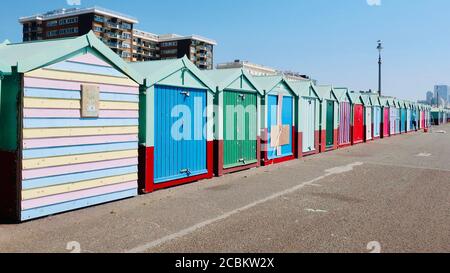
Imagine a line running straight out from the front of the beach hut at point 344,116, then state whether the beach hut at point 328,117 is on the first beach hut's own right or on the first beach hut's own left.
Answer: on the first beach hut's own right

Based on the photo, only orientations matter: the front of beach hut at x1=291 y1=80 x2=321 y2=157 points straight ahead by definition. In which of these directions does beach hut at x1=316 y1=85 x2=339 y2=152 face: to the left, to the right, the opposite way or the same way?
the same way

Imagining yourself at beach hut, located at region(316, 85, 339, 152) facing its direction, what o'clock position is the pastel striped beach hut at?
The pastel striped beach hut is roughly at 2 o'clock from the beach hut.

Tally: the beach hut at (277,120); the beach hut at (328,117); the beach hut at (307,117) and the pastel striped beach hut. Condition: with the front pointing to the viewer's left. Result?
0

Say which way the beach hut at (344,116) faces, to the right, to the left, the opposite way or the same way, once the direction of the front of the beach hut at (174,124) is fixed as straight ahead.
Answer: the same way

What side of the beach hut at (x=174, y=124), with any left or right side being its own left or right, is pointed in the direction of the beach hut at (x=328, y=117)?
left

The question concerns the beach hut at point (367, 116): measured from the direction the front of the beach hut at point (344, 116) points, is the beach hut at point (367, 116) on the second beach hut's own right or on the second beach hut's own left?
on the second beach hut's own left

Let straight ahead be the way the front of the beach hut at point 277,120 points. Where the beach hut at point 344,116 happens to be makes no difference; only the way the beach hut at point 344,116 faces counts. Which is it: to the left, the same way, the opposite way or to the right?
the same way

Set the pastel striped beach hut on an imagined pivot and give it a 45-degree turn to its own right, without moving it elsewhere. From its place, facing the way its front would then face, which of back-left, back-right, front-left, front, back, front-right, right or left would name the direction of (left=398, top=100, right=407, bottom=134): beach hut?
back-left

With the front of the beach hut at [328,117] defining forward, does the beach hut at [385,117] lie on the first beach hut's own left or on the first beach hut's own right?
on the first beach hut's own left

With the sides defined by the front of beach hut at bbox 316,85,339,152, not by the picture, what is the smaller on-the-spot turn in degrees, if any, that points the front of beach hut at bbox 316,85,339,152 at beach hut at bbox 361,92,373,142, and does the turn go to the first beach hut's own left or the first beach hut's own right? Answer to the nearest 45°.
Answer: approximately 135° to the first beach hut's own left

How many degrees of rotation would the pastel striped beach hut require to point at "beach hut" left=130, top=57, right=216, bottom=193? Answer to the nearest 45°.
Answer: approximately 90° to its left

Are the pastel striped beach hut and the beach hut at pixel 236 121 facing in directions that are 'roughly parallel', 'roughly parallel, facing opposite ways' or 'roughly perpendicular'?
roughly parallel

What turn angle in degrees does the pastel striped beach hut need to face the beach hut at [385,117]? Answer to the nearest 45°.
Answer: approximately 90° to its left

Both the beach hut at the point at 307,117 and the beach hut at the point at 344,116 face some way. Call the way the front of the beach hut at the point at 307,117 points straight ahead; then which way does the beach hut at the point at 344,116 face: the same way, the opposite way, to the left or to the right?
the same way

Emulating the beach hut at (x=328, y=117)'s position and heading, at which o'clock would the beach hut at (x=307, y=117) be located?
the beach hut at (x=307, y=117) is roughly at 2 o'clock from the beach hut at (x=328, y=117).

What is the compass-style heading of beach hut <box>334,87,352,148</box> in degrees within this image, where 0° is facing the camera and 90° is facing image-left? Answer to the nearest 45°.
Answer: approximately 315°

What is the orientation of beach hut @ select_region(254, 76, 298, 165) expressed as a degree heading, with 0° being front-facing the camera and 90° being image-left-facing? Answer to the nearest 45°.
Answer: approximately 315°

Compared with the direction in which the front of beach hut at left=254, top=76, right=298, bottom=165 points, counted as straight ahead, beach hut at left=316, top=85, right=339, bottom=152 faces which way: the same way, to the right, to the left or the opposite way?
the same way
